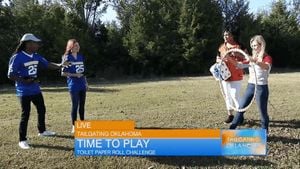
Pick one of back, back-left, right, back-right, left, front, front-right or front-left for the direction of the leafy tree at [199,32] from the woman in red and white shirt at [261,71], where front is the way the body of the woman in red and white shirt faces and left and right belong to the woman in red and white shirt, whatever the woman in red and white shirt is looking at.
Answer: back-right

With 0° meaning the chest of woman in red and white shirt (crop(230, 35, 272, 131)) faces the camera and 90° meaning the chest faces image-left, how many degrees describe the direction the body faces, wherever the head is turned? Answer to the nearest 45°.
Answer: approximately 45°

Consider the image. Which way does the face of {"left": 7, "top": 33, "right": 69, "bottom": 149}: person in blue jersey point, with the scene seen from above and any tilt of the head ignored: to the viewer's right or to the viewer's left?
to the viewer's right

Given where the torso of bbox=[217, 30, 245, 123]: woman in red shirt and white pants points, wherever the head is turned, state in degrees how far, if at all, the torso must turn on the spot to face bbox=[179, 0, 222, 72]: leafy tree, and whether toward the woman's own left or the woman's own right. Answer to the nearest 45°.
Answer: approximately 135° to the woman's own right

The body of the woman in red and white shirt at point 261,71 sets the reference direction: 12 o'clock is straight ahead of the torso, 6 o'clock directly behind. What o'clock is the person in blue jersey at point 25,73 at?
The person in blue jersey is roughly at 1 o'clock from the woman in red and white shirt.

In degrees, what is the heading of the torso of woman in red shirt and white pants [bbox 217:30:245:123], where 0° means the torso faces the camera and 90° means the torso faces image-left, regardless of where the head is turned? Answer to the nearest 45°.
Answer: approximately 45°

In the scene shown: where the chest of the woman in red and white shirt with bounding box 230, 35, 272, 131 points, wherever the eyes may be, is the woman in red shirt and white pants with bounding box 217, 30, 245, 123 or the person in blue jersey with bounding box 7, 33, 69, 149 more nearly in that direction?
the person in blue jersey

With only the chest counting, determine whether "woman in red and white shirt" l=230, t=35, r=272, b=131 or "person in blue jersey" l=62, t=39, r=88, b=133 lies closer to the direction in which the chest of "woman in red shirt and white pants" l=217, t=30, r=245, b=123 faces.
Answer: the person in blue jersey

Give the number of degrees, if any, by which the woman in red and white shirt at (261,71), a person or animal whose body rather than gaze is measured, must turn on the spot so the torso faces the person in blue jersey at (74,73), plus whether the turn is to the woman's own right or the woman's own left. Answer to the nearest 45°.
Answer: approximately 45° to the woman's own right

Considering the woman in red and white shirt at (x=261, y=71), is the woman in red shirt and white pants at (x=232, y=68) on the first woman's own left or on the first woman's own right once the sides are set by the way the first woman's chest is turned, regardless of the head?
on the first woman's own right

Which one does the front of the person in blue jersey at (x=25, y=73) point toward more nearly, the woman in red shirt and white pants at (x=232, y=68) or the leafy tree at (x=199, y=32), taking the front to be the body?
the woman in red shirt and white pants
